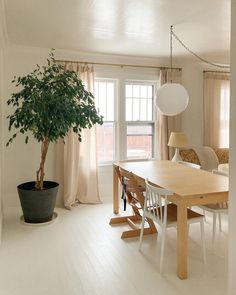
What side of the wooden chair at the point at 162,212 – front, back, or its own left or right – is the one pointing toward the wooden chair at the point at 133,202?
left

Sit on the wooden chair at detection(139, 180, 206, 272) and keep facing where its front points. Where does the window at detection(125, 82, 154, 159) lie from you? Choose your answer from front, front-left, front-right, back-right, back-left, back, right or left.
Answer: front-left

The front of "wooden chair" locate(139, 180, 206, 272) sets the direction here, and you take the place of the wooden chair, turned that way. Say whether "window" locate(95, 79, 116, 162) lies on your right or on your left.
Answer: on your left

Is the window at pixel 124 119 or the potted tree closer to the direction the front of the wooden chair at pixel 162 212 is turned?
the window

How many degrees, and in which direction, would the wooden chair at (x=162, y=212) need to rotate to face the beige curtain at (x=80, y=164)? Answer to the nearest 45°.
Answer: approximately 90° to its left

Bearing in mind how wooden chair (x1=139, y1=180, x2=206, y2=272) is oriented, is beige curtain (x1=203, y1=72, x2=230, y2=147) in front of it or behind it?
in front

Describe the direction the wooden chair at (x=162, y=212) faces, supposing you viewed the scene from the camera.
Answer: facing away from the viewer and to the right of the viewer

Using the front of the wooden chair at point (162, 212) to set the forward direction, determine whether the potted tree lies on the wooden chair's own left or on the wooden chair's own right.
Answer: on the wooden chair's own left

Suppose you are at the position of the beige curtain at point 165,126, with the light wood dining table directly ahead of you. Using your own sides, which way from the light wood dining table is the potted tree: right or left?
right

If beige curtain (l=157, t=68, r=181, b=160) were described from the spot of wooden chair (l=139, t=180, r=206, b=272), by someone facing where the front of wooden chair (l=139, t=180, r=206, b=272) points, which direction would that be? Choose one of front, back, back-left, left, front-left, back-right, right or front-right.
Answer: front-left

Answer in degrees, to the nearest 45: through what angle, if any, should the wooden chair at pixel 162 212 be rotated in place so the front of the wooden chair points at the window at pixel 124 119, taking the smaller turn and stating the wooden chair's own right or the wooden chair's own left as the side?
approximately 45° to the wooden chair's own left
